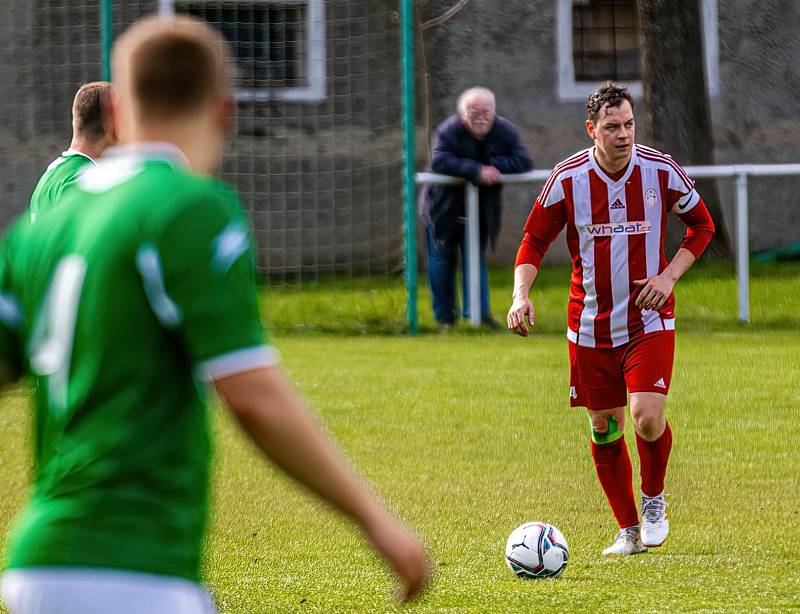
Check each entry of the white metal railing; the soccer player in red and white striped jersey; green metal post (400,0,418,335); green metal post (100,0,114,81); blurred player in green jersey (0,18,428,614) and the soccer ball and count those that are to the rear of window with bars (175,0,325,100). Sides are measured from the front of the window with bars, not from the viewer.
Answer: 0

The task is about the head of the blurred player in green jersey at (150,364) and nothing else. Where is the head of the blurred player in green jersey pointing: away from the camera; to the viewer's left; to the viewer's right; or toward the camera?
away from the camera

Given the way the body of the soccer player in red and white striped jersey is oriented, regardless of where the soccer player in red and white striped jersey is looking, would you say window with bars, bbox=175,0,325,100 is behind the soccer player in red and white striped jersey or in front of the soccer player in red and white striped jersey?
behind

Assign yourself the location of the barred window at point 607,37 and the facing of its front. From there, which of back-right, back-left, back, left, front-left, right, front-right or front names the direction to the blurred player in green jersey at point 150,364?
front

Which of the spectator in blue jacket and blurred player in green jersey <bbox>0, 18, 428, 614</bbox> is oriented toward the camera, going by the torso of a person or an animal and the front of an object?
the spectator in blue jacket

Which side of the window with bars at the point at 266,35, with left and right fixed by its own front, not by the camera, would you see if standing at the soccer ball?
front

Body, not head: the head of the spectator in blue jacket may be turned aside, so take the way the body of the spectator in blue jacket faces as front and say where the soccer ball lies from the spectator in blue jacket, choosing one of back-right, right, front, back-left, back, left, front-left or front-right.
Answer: front

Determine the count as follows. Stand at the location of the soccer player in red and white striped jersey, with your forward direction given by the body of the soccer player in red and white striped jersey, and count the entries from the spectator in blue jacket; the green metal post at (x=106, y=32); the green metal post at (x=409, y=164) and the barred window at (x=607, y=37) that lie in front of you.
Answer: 0

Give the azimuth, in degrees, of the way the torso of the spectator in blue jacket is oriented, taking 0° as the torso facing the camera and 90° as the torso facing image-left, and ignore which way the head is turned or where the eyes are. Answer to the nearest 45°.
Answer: approximately 0°

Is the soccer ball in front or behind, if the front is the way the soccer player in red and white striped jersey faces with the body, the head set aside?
in front

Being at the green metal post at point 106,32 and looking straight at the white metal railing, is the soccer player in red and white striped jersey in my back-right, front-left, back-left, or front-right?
front-right

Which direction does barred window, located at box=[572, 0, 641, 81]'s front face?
toward the camera

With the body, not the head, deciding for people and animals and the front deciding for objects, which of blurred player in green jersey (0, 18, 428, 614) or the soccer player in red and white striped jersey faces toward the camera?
the soccer player in red and white striped jersey

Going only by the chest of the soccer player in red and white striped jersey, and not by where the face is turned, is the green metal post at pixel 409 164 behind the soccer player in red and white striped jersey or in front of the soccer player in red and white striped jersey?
behind

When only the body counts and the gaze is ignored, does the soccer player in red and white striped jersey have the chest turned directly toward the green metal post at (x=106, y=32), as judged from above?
no
